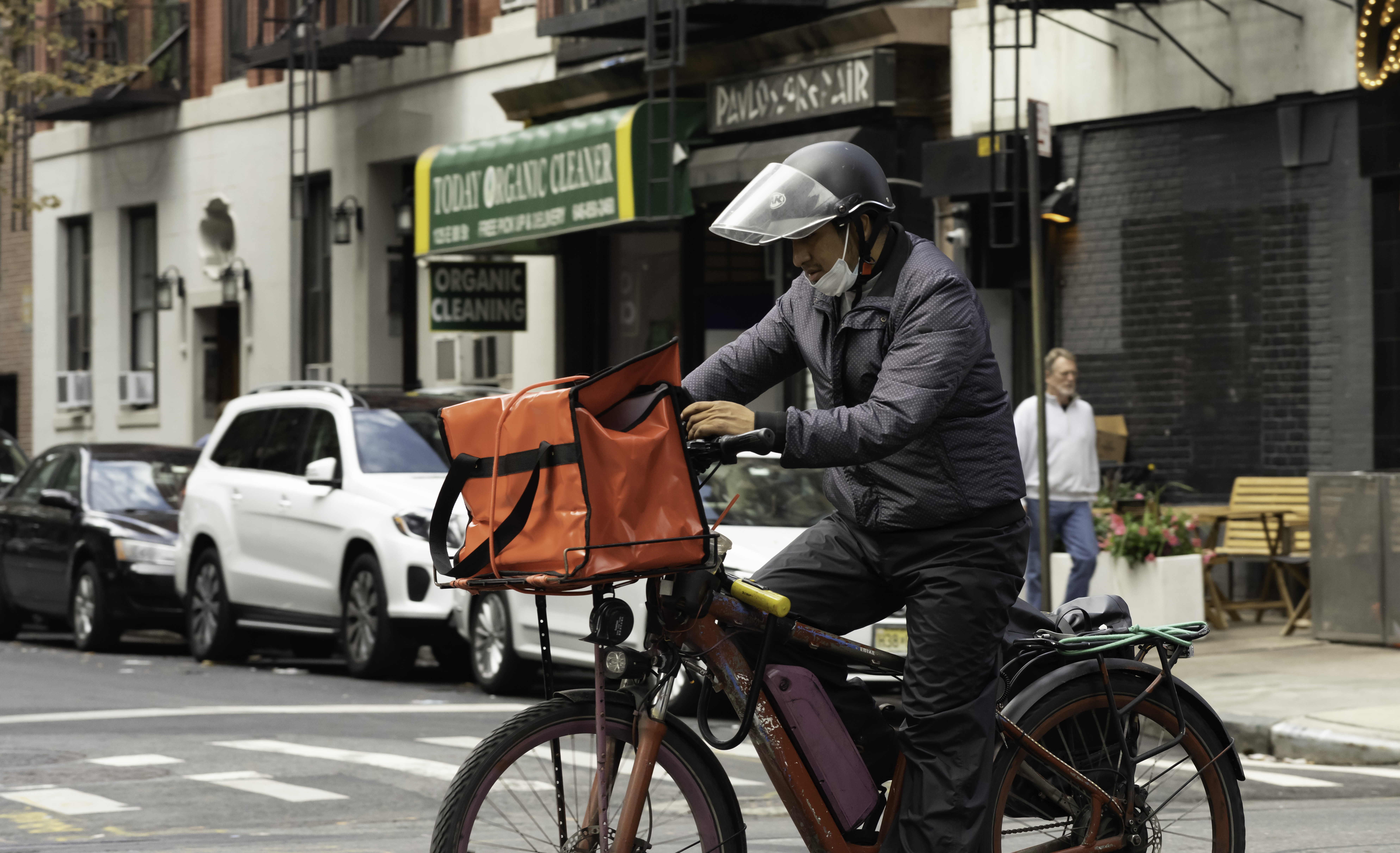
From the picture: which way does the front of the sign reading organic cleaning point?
toward the camera

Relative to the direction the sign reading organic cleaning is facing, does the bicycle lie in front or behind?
in front

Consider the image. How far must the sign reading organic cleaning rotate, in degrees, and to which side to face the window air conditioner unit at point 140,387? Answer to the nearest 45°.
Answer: approximately 135° to its right

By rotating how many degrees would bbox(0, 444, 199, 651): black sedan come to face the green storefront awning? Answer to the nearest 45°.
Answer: approximately 90° to its left

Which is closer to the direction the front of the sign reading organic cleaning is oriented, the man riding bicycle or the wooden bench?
the man riding bicycle

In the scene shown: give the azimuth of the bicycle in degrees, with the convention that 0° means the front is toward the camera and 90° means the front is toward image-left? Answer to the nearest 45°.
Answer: approximately 90°

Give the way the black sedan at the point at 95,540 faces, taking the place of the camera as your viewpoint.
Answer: facing the viewer and to the right of the viewer

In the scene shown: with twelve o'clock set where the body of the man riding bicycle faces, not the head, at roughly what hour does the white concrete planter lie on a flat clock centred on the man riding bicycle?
The white concrete planter is roughly at 5 o'clock from the man riding bicycle.

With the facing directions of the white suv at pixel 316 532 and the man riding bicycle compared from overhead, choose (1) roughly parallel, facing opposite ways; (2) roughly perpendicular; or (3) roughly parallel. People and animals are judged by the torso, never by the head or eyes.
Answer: roughly perpendicular

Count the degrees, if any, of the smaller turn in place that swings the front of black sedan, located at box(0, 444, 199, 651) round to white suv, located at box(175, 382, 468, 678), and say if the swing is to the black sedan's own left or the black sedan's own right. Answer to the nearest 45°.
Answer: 0° — it already faces it

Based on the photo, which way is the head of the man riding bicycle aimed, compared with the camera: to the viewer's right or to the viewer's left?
to the viewer's left

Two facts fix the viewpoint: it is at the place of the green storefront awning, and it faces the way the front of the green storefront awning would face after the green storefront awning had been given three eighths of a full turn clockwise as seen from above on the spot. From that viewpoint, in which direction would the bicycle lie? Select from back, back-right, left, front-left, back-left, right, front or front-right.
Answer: back

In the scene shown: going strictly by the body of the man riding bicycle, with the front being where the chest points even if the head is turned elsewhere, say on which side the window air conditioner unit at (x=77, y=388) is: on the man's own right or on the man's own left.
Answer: on the man's own right

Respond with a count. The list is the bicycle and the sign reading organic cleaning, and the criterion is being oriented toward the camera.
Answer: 1

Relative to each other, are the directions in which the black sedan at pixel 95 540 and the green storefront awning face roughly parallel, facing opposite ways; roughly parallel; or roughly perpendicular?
roughly perpendicular

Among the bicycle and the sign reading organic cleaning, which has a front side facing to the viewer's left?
the bicycle

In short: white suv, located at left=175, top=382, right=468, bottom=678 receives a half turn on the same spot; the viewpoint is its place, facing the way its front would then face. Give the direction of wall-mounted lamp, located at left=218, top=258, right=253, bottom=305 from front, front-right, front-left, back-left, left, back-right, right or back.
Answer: front-right
